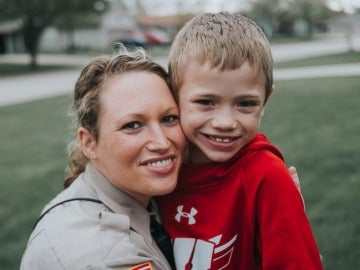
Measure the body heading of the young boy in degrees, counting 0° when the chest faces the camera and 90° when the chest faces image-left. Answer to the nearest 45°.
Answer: approximately 45°

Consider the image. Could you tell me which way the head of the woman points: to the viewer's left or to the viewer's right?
to the viewer's right
